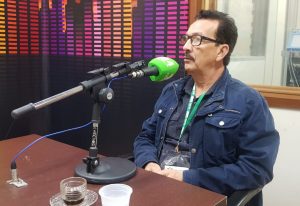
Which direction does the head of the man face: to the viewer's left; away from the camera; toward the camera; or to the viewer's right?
to the viewer's left

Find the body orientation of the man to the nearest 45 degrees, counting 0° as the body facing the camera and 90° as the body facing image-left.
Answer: approximately 45°

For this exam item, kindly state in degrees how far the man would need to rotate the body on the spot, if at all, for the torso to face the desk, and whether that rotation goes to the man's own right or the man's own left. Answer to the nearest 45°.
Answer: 0° — they already face it
